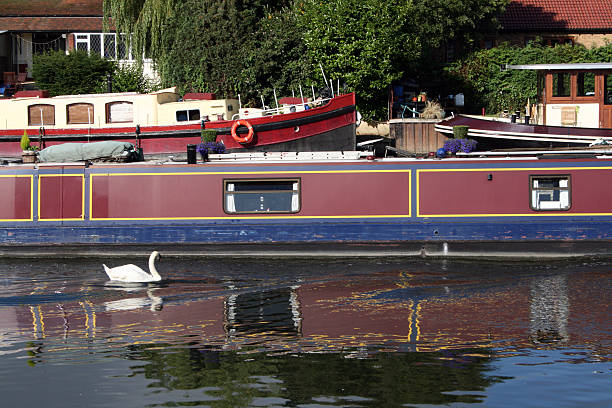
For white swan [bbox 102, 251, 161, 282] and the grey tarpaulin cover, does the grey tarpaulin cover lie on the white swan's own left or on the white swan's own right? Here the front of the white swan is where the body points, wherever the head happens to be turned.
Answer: on the white swan's own left

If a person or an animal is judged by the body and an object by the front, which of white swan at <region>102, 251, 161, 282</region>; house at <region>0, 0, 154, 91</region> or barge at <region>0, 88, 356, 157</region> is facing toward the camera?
the house

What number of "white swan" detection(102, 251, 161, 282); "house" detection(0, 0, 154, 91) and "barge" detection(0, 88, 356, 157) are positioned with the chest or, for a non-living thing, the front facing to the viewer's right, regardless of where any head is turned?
2

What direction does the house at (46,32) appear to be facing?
toward the camera

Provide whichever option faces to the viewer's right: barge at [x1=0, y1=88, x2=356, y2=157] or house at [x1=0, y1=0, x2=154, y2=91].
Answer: the barge

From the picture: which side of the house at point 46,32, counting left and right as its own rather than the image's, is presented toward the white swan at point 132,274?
front

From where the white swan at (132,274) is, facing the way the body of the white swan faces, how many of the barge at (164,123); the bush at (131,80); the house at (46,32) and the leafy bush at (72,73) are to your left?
4

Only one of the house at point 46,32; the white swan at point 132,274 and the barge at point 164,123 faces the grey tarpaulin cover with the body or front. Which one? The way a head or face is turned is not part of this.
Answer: the house

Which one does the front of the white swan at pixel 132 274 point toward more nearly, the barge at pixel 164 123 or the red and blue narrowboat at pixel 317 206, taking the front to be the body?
the red and blue narrowboat

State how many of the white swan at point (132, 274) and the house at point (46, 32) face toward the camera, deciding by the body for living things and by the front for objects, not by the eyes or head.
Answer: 1

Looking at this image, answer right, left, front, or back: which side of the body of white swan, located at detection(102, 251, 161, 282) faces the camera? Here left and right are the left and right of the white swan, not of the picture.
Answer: right

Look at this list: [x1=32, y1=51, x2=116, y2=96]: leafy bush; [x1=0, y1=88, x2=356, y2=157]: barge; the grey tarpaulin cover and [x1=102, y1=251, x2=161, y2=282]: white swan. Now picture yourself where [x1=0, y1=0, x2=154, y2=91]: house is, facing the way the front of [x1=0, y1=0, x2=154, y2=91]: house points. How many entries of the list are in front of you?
4

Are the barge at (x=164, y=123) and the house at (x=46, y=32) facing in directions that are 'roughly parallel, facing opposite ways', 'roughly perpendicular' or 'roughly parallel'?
roughly perpendicular

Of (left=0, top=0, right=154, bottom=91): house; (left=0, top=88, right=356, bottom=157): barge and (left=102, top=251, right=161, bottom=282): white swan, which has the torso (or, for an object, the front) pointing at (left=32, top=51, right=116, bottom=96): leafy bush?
the house

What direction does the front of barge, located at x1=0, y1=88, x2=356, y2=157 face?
to the viewer's right

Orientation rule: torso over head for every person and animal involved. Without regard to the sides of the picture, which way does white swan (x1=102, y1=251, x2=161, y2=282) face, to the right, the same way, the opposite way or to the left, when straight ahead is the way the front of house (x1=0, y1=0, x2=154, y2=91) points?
to the left
